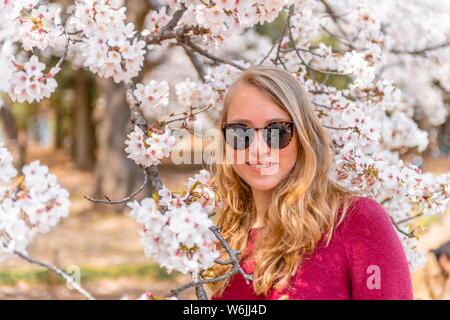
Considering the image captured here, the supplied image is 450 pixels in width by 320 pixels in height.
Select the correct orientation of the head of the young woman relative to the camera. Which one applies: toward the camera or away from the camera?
toward the camera

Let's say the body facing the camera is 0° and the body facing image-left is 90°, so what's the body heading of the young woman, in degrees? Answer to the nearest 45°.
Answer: approximately 45°

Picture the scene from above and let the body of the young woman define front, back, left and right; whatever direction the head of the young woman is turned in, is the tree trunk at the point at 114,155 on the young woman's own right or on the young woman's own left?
on the young woman's own right
